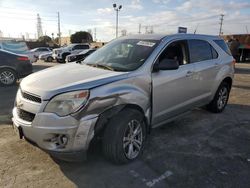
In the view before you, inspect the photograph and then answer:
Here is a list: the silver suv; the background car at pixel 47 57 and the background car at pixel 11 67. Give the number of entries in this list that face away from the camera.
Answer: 0

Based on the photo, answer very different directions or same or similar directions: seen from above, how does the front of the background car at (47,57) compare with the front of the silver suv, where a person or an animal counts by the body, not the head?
same or similar directions

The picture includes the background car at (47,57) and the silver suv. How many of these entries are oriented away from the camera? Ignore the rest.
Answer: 0

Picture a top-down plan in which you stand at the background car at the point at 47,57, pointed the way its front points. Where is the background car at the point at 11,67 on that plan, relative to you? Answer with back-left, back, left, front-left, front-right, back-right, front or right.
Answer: front-left

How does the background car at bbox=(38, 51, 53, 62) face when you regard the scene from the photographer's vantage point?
facing the viewer and to the left of the viewer

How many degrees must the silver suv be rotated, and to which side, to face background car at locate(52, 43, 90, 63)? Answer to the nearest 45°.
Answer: approximately 135° to its right

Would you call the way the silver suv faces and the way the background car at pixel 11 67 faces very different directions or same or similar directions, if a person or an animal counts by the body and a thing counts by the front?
same or similar directions

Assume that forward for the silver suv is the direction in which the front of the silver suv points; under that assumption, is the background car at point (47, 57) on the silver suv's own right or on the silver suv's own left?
on the silver suv's own right

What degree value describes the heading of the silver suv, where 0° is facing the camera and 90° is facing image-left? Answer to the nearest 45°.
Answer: approximately 45°

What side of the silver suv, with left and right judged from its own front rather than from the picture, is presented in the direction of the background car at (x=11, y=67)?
right

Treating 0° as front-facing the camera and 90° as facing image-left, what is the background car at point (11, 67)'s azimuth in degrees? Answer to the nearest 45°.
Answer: approximately 90°
